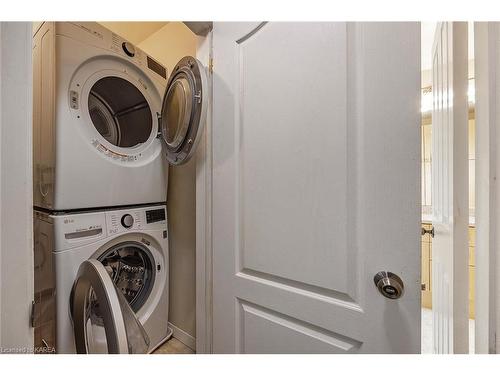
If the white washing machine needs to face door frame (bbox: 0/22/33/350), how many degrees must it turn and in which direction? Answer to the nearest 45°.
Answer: approximately 45° to its right

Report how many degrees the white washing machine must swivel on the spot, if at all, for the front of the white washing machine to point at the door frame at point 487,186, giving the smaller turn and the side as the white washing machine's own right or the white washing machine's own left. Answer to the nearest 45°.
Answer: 0° — it already faces it

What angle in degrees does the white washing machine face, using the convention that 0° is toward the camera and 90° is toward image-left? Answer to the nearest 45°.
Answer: approximately 315°

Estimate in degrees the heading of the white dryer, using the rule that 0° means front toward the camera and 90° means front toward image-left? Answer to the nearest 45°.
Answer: approximately 315°

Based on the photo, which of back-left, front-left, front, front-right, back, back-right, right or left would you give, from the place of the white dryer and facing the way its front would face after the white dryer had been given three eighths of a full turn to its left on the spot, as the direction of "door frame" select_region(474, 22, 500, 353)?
back-right

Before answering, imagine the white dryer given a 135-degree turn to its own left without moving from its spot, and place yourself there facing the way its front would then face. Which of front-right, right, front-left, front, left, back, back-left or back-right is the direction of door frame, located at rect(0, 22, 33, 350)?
back
